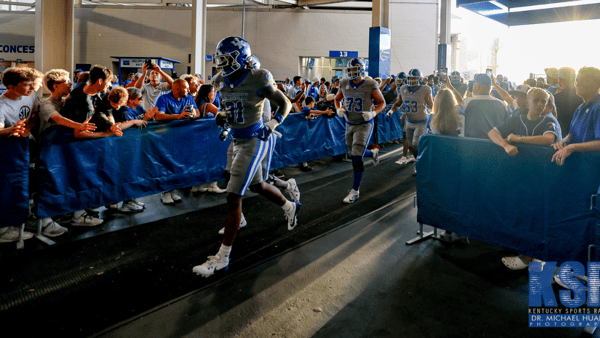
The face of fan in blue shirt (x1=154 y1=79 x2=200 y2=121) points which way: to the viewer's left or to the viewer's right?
to the viewer's right

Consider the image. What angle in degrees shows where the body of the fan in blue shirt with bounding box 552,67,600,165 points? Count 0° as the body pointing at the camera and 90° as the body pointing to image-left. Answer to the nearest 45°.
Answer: approximately 90°

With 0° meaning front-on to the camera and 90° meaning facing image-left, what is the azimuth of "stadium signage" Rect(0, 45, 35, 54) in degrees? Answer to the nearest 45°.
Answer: approximately 0°

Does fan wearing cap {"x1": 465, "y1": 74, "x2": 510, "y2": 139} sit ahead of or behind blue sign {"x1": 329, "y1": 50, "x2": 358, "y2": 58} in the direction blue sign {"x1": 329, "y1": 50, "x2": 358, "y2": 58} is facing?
ahead

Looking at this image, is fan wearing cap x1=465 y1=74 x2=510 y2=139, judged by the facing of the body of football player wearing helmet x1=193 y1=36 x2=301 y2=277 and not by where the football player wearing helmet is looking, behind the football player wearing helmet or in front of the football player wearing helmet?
behind

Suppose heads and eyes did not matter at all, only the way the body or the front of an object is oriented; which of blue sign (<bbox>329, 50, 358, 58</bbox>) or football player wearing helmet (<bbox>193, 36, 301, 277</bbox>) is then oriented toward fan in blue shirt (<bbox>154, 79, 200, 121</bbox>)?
the blue sign

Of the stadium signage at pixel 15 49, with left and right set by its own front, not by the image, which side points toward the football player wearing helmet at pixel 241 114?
front

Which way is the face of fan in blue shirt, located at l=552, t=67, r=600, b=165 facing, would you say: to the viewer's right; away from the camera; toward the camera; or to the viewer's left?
to the viewer's left
